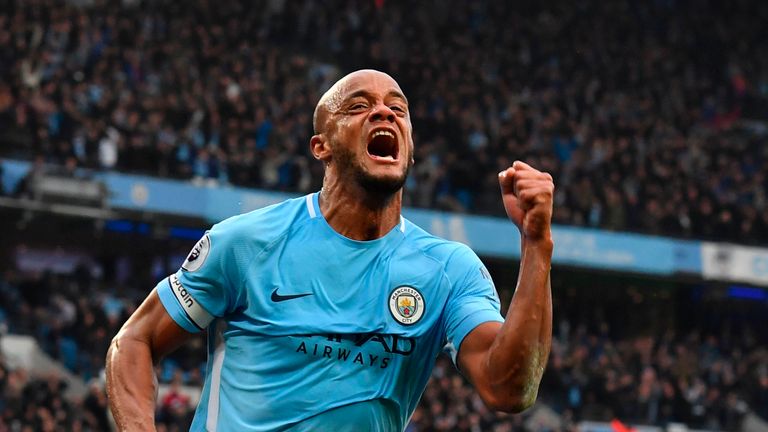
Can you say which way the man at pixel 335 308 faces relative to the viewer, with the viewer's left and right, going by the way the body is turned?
facing the viewer and to the right of the viewer
